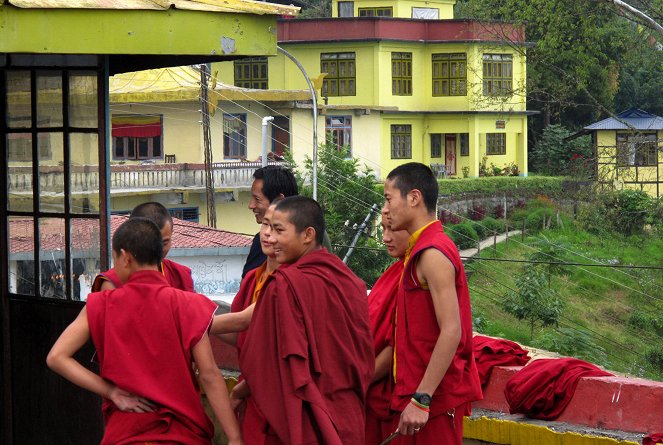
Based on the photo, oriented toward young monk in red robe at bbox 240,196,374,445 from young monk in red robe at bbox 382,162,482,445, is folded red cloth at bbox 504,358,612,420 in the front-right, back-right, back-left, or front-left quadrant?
back-right

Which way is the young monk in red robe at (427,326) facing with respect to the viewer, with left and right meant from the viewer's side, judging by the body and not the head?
facing to the left of the viewer

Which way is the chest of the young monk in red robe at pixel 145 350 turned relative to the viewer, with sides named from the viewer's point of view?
facing away from the viewer

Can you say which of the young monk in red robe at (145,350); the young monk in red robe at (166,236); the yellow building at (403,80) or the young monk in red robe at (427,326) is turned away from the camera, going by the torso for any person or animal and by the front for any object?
the young monk in red robe at (145,350)

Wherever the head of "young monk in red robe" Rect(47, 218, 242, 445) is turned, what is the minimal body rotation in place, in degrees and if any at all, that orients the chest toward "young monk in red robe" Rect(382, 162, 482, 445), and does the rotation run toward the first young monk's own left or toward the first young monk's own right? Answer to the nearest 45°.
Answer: approximately 90° to the first young monk's own right

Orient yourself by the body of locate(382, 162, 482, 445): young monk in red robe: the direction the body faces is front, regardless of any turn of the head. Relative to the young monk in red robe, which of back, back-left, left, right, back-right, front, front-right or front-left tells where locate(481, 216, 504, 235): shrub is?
right

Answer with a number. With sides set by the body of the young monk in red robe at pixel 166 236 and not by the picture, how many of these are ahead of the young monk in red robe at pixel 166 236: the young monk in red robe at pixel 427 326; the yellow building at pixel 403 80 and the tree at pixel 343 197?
1

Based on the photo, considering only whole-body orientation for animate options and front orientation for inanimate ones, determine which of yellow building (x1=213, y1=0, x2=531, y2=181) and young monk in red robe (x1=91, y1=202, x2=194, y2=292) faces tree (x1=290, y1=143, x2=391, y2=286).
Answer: the yellow building

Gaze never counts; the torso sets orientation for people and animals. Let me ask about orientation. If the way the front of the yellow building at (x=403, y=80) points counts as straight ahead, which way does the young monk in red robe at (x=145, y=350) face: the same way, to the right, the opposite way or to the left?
the opposite way

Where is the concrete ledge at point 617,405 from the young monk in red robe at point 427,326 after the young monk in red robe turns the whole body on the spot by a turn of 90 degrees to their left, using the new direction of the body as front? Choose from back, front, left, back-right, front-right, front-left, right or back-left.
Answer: back-left

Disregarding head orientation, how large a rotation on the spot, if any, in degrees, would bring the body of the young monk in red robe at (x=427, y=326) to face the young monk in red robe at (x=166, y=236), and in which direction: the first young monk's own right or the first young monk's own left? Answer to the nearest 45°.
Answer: approximately 45° to the first young monk's own right

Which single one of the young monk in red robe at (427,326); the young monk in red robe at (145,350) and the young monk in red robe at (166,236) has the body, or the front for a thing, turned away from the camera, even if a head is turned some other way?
the young monk in red robe at (145,350)

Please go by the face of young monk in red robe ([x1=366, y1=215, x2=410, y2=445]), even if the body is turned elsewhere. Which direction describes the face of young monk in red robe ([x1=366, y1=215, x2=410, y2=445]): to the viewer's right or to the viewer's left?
to the viewer's left

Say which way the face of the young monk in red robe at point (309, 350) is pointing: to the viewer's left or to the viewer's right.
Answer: to the viewer's left

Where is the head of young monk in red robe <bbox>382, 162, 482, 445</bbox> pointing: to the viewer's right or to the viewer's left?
to the viewer's left

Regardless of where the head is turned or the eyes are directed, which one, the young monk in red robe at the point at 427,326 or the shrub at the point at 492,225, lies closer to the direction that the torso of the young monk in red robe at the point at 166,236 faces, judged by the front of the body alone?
the young monk in red robe
